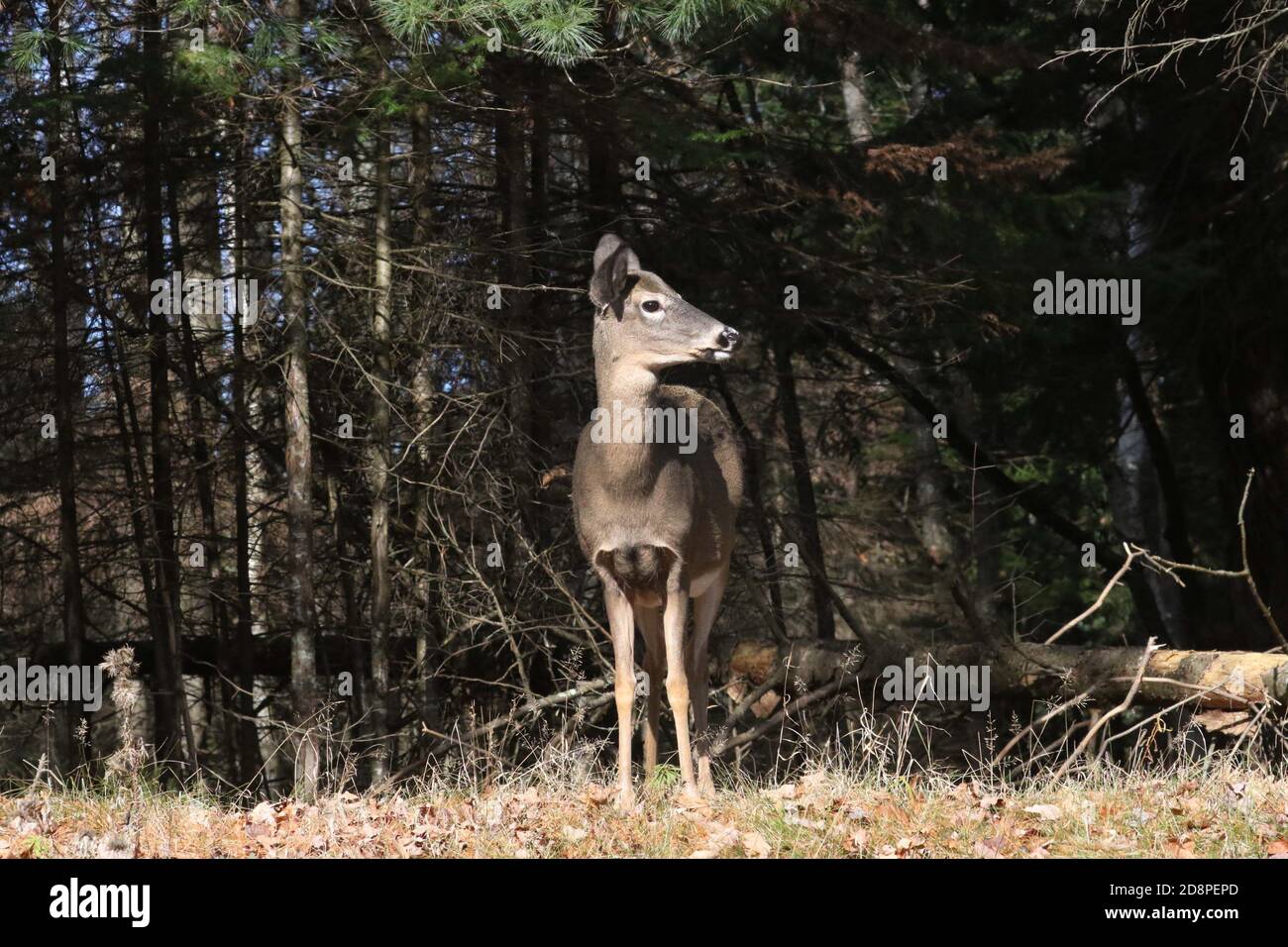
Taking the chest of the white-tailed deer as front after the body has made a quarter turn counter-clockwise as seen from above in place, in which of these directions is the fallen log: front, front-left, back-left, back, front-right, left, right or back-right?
front-left

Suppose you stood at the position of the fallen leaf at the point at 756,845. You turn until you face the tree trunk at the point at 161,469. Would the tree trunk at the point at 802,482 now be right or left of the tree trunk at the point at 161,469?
right

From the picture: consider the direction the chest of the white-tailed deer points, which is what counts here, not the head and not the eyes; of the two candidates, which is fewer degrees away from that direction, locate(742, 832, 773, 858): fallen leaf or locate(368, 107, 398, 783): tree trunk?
the fallen leaf

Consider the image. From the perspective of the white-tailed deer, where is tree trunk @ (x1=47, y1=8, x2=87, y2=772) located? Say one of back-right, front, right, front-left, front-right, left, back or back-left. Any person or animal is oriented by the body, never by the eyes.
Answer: back-right

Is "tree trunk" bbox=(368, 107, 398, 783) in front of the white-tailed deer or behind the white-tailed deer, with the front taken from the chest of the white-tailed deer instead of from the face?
behind

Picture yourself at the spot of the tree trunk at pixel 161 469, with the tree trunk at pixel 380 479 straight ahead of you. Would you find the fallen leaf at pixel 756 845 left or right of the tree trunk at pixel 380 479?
right

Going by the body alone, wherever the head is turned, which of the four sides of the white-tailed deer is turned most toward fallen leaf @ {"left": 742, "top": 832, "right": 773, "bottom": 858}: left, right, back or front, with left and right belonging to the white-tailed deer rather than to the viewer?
front

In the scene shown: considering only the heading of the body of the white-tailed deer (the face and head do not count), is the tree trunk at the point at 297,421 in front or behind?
behind

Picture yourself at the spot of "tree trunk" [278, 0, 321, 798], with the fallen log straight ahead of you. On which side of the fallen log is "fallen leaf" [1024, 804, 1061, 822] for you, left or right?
right

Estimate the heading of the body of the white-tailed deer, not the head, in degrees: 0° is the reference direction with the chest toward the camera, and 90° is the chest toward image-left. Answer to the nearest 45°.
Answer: approximately 0°

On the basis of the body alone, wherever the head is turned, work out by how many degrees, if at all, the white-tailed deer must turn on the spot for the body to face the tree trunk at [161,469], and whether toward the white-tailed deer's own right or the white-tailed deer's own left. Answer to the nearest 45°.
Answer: approximately 135° to the white-tailed deer's own right

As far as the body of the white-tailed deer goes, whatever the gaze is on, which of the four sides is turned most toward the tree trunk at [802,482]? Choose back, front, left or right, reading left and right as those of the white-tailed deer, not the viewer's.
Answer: back

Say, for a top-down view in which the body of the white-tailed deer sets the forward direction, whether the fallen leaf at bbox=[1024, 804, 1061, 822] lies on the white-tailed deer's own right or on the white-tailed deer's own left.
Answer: on the white-tailed deer's own left
